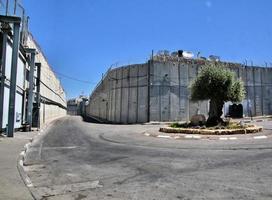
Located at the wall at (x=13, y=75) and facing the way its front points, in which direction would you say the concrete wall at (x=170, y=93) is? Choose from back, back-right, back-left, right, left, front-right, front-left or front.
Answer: front-left

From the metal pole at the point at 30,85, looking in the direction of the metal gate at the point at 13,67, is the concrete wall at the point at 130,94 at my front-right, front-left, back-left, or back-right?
back-left

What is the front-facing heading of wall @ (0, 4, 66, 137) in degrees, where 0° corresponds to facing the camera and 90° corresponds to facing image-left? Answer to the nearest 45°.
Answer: approximately 270°
